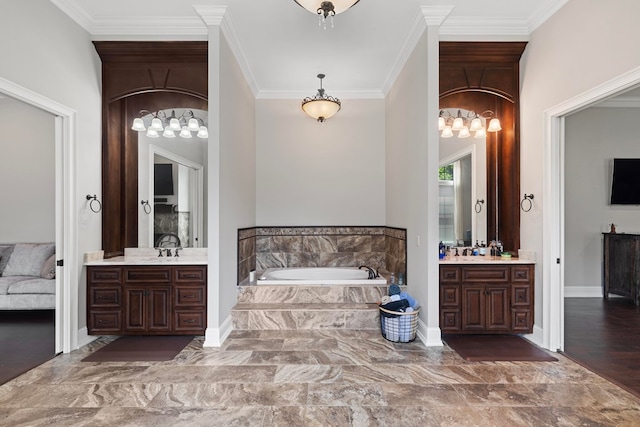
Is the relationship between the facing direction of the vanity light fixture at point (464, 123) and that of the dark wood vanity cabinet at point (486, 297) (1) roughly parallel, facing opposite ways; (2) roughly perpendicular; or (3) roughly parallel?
roughly parallel

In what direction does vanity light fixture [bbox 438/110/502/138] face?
toward the camera

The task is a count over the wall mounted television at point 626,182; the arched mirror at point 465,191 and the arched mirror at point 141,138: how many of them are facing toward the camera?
3

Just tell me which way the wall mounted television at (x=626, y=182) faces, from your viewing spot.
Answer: facing the viewer

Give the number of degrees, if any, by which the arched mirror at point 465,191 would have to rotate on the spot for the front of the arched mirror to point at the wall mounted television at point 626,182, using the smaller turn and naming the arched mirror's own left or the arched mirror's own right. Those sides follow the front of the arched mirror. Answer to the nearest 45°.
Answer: approximately 135° to the arched mirror's own left

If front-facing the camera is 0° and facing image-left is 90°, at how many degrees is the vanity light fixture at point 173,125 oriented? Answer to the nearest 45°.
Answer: approximately 0°

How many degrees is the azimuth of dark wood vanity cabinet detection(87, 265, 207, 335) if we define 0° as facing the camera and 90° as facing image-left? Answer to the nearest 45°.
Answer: approximately 0°

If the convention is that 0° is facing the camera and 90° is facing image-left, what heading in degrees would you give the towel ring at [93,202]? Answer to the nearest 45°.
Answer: approximately 315°

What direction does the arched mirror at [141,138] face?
toward the camera

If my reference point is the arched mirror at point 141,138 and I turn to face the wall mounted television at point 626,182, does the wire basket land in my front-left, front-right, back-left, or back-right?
front-right
